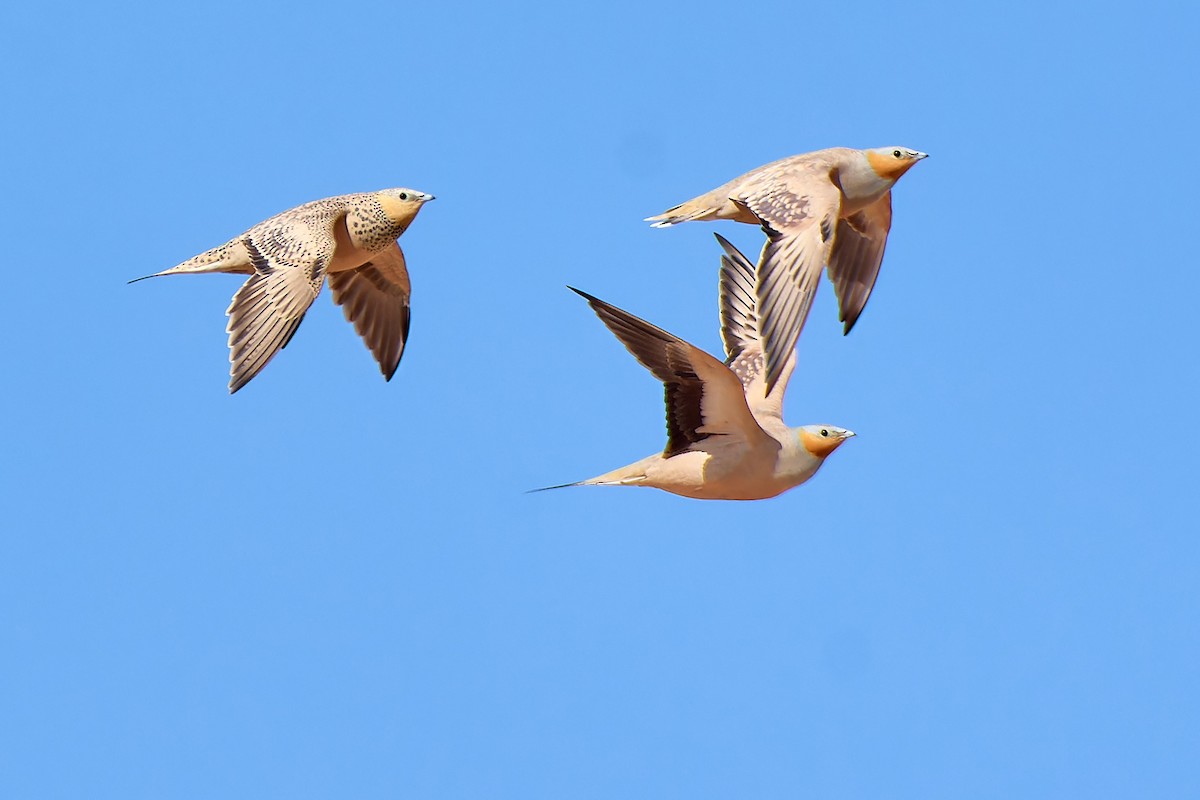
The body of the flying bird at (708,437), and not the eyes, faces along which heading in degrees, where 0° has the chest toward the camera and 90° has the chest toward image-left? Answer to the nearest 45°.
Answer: approximately 270°

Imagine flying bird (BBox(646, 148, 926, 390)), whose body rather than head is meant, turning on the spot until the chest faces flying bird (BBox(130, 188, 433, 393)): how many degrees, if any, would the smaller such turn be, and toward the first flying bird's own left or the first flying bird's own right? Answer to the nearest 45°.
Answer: approximately 180°

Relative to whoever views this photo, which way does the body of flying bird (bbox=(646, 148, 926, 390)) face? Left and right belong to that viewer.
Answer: facing to the right of the viewer
